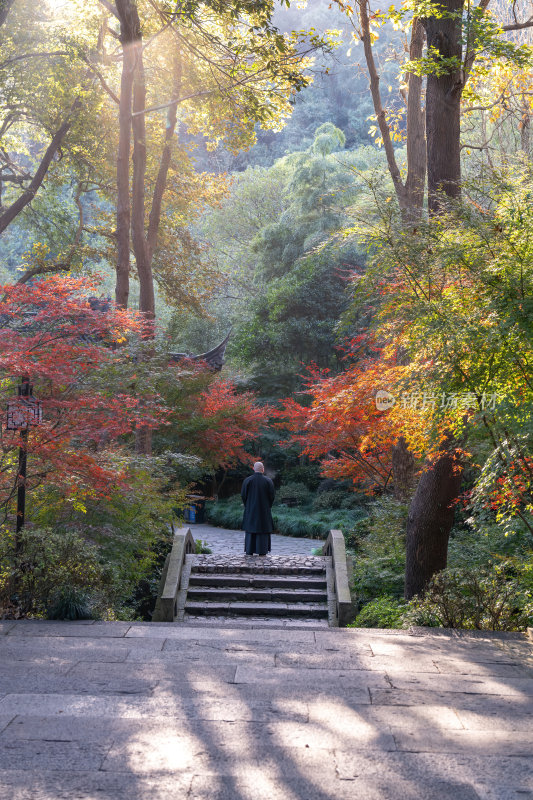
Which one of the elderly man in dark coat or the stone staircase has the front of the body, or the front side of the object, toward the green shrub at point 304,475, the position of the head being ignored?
the elderly man in dark coat

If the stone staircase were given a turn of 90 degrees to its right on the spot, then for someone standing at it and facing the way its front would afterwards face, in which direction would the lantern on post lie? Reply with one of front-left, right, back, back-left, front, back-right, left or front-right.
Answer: front-left

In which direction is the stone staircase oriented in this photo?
toward the camera

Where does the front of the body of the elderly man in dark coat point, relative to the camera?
away from the camera

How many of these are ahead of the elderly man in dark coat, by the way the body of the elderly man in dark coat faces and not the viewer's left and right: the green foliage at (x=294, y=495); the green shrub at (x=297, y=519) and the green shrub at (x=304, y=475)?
3

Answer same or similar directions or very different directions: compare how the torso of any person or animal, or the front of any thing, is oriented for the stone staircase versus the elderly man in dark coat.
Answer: very different directions

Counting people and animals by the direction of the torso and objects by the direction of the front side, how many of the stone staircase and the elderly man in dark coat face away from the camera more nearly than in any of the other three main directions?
1

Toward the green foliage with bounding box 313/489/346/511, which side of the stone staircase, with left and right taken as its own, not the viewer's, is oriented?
back

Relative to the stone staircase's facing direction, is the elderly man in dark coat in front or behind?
behind

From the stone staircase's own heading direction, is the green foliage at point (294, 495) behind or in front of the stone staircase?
behind

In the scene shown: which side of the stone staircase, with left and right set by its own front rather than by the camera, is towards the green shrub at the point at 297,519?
back

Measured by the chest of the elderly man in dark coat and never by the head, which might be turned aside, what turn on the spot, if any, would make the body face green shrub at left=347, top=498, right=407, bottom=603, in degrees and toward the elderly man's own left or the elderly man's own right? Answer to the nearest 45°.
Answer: approximately 135° to the elderly man's own right

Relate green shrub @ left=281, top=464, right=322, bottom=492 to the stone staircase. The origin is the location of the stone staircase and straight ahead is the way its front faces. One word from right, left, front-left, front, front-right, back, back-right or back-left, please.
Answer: back
